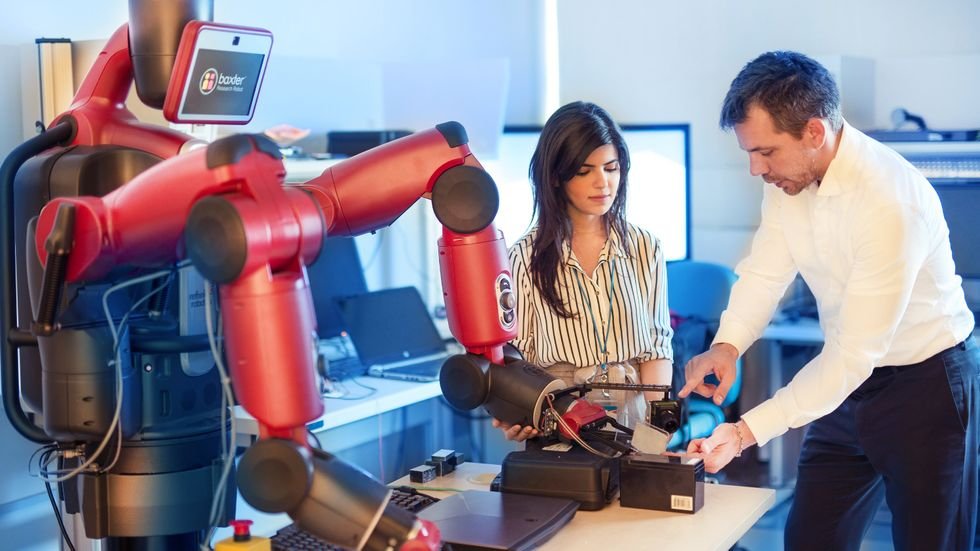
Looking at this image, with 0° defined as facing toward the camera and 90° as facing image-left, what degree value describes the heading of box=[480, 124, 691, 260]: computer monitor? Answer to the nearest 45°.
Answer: approximately 0°

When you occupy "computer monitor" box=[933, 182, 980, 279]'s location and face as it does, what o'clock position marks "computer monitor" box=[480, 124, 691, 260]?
"computer monitor" box=[480, 124, 691, 260] is roughly at 3 o'clock from "computer monitor" box=[933, 182, 980, 279].

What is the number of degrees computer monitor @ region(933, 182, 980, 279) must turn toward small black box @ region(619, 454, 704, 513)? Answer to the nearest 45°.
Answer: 0° — it already faces it

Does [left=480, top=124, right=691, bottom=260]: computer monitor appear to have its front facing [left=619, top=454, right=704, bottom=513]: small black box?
yes

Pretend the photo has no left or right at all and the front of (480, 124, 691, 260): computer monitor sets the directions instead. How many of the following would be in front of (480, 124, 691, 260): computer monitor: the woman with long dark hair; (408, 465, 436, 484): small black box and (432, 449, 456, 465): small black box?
3

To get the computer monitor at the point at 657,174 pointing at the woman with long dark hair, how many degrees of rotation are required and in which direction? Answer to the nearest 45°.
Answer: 0° — it already faces them

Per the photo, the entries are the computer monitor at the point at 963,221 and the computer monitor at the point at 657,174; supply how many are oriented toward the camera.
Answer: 2
